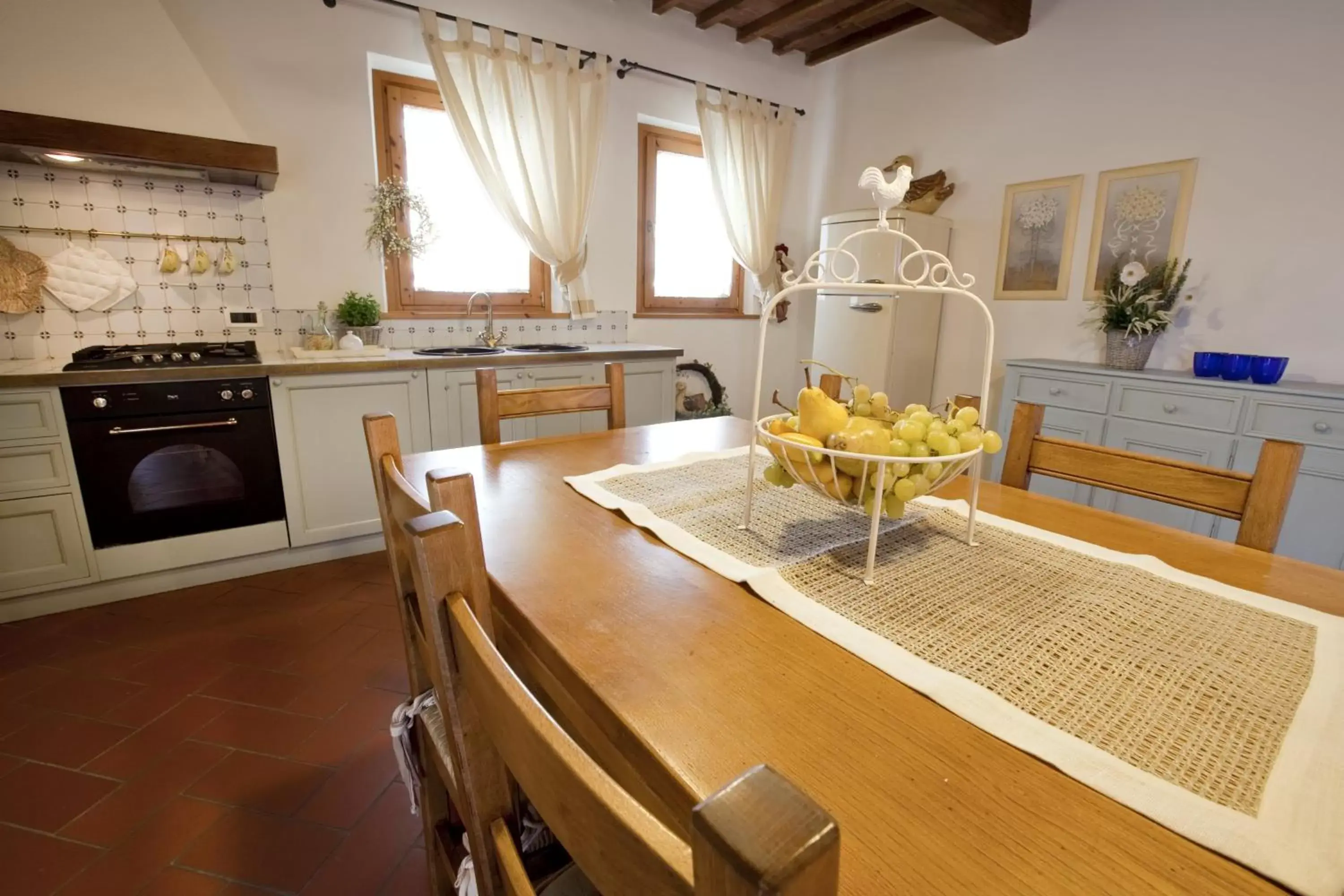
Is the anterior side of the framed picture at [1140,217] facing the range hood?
yes

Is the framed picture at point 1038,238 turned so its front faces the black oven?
yes

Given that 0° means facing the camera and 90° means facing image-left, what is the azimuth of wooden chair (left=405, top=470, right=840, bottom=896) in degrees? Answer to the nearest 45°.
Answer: approximately 225°

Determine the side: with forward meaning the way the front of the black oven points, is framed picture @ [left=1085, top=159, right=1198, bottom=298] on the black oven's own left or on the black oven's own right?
on the black oven's own left

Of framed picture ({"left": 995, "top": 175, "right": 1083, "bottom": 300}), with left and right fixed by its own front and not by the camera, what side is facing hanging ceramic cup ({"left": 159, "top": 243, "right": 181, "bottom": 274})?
front

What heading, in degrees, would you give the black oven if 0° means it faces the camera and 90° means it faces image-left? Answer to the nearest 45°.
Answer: approximately 0°

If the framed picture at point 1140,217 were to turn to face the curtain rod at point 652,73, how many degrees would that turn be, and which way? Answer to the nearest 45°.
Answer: approximately 45° to its right

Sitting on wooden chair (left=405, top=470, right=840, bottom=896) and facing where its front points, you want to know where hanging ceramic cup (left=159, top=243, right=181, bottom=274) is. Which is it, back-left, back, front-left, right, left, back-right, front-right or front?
left
